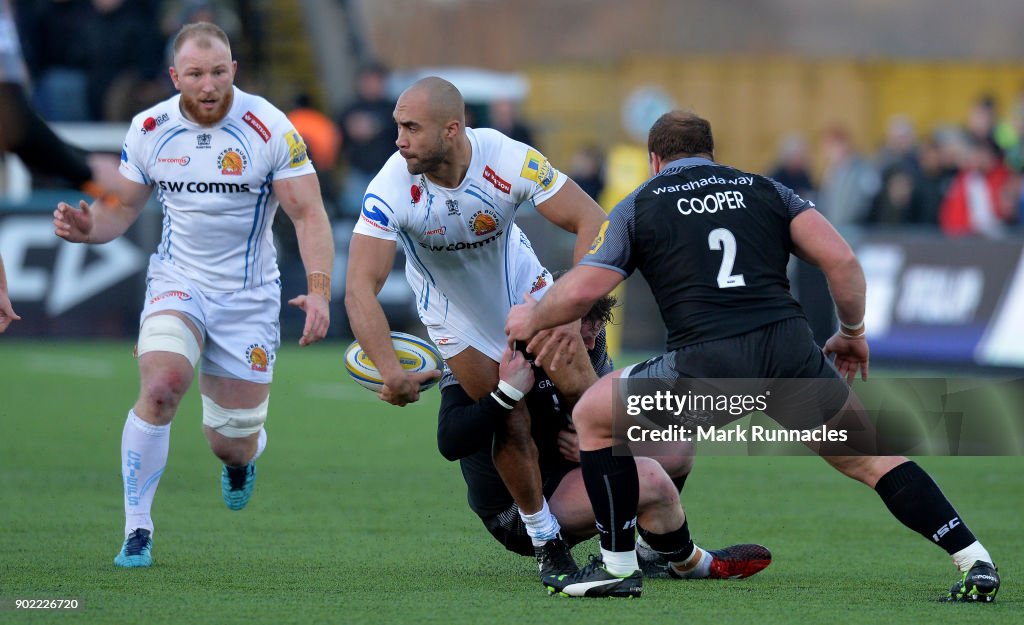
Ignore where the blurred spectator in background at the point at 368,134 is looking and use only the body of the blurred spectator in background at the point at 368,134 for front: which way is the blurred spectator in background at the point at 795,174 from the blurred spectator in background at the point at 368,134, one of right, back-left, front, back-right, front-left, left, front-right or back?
left

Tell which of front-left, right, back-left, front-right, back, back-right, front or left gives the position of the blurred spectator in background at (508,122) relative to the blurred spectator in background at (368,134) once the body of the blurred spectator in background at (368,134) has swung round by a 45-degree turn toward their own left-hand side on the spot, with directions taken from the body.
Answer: front-left

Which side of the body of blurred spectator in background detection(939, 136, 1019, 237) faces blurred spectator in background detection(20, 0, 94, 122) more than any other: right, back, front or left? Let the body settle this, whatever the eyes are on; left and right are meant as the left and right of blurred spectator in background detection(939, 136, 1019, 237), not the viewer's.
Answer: right

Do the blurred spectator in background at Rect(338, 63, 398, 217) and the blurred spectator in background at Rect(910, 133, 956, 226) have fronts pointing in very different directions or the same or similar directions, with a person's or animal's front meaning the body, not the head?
same or similar directions

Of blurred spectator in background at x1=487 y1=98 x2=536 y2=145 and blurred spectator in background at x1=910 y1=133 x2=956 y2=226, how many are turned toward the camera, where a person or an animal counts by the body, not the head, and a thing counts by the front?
2

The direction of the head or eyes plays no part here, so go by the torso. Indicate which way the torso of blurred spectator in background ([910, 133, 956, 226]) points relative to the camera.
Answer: toward the camera

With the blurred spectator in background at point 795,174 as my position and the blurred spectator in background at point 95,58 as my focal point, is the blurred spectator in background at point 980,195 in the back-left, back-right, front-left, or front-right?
back-left

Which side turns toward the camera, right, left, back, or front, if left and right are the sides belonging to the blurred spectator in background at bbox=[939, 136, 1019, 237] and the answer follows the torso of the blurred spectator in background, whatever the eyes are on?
front

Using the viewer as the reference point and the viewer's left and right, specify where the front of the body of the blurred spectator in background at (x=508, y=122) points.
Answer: facing the viewer

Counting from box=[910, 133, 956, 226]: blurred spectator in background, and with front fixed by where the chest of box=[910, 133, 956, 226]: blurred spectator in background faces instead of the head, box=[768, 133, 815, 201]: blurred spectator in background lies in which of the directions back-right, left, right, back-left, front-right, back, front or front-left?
back-right

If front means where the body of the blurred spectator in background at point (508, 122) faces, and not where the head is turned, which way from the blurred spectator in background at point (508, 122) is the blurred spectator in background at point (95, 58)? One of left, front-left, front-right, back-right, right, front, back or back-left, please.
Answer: right

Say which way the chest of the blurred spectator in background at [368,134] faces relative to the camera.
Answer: toward the camera

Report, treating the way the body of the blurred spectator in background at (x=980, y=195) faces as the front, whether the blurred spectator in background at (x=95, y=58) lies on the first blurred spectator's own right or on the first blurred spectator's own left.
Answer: on the first blurred spectator's own right
